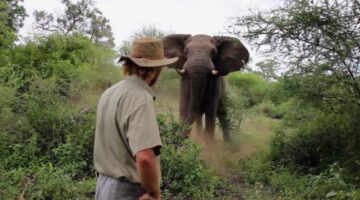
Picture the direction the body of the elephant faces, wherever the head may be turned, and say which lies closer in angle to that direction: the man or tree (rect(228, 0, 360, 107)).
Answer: the man

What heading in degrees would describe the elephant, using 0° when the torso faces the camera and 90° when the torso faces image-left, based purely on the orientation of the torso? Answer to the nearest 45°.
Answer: approximately 0°

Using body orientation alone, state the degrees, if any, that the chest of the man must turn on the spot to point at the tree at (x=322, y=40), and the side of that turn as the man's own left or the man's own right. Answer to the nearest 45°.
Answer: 0° — they already face it

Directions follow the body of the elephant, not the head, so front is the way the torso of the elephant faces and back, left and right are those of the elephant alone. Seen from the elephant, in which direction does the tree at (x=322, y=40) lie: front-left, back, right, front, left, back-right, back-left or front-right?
front-left

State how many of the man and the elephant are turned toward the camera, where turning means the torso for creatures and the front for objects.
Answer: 1

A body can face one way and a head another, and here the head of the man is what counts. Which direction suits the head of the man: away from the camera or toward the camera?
away from the camera

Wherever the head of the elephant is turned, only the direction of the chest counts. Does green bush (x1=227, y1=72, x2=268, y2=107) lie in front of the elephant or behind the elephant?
behind

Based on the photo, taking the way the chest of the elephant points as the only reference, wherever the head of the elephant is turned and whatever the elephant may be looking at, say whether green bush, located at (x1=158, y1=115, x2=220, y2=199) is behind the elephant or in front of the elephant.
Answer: in front

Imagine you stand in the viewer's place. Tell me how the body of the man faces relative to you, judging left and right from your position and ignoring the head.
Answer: facing away from the viewer and to the right of the viewer

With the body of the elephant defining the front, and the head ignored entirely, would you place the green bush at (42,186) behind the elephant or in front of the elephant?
in front

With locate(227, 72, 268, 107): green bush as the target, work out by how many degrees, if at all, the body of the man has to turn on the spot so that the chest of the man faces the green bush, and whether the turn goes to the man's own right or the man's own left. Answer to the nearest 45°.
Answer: approximately 45° to the man's own left
